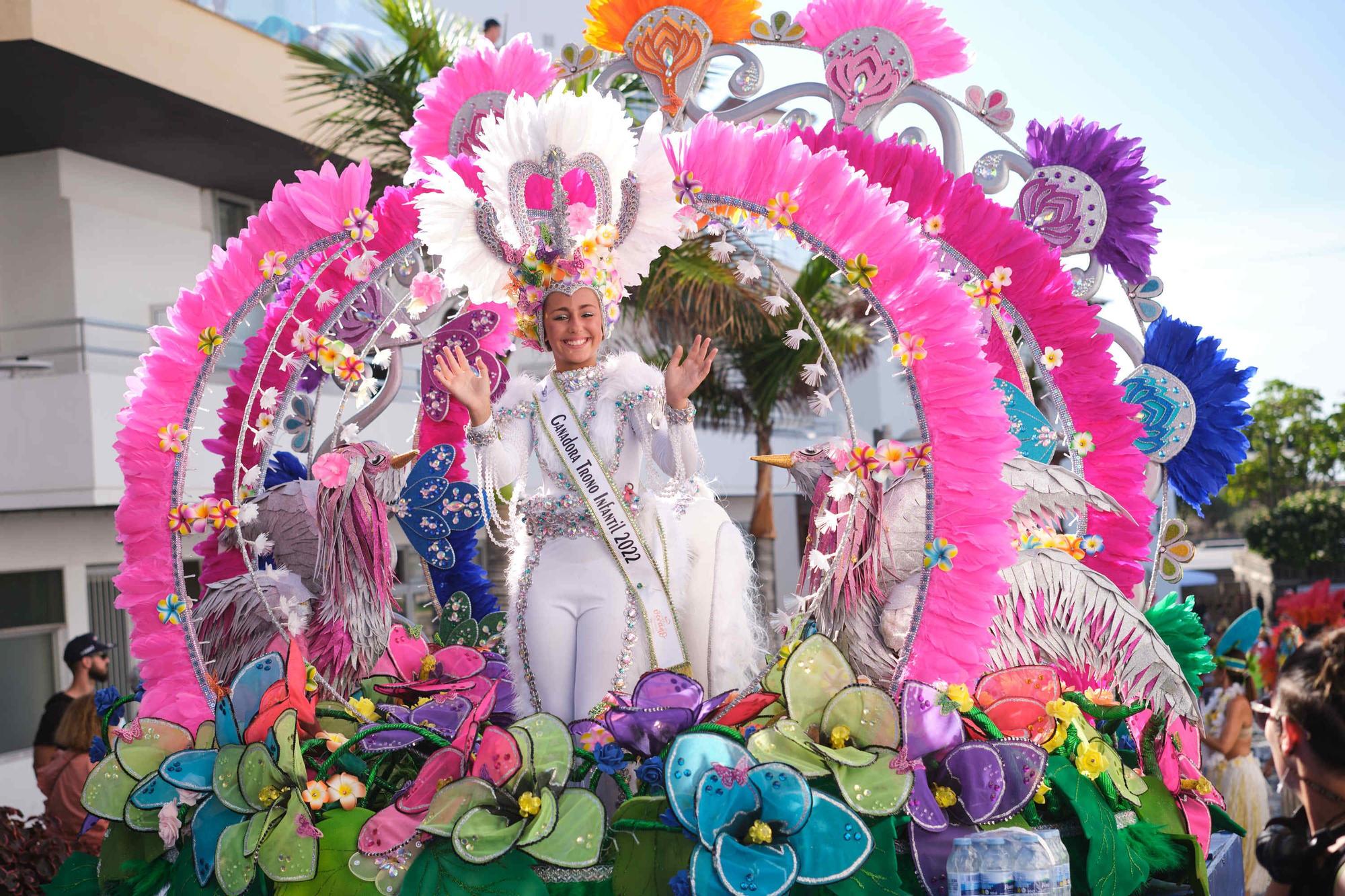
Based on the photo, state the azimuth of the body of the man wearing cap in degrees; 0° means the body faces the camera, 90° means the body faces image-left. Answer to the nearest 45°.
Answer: approximately 270°

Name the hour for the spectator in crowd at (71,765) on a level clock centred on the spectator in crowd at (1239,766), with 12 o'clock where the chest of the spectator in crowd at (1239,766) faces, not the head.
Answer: the spectator in crowd at (71,765) is roughly at 11 o'clock from the spectator in crowd at (1239,766).

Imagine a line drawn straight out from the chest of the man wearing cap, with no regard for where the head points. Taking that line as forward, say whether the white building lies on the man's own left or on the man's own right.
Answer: on the man's own left

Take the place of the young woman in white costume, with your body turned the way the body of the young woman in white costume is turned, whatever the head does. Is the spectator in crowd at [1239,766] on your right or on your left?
on your left

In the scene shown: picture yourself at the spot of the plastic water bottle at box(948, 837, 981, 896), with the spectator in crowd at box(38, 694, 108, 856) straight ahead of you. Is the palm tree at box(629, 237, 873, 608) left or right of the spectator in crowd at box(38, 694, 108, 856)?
right

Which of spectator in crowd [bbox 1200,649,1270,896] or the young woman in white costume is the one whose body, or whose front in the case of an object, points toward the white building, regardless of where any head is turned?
the spectator in crowd

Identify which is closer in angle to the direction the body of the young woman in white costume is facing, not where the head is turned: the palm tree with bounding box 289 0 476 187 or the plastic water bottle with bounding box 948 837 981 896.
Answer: the plastic water bottle

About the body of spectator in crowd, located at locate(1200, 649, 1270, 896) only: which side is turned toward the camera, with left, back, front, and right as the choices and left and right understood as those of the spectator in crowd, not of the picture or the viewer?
left

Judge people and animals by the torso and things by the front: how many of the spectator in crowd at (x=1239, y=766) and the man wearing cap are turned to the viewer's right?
1

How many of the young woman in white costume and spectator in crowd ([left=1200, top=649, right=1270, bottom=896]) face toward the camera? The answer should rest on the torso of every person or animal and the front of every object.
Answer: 1
